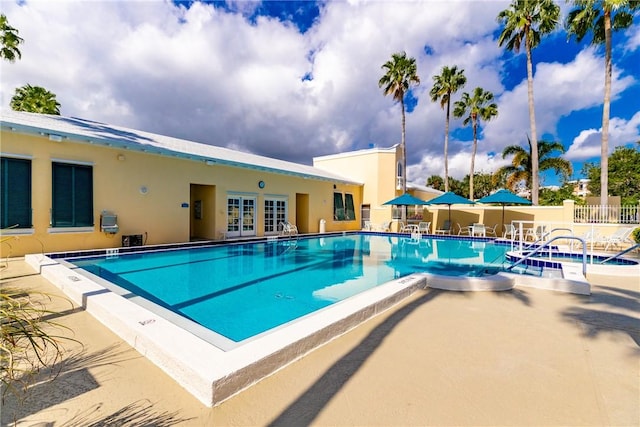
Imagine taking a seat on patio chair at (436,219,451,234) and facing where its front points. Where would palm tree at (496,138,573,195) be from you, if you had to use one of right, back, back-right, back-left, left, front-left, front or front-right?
back

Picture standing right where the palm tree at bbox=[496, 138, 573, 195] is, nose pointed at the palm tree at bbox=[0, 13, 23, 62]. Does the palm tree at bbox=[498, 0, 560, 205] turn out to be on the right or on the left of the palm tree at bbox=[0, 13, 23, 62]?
left

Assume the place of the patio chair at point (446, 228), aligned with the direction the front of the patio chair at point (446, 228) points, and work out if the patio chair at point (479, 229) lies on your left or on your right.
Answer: on your left

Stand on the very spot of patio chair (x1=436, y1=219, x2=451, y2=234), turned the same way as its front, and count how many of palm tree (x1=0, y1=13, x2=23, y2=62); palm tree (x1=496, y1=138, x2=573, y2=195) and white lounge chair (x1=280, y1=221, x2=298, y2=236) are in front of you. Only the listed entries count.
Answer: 2

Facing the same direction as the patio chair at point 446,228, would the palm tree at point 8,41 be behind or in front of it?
in front

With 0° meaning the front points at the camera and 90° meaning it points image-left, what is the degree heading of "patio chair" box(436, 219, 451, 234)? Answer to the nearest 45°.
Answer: approximately 45°

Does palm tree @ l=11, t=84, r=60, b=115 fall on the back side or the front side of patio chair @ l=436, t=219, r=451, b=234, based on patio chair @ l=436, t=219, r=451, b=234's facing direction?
on the front side
